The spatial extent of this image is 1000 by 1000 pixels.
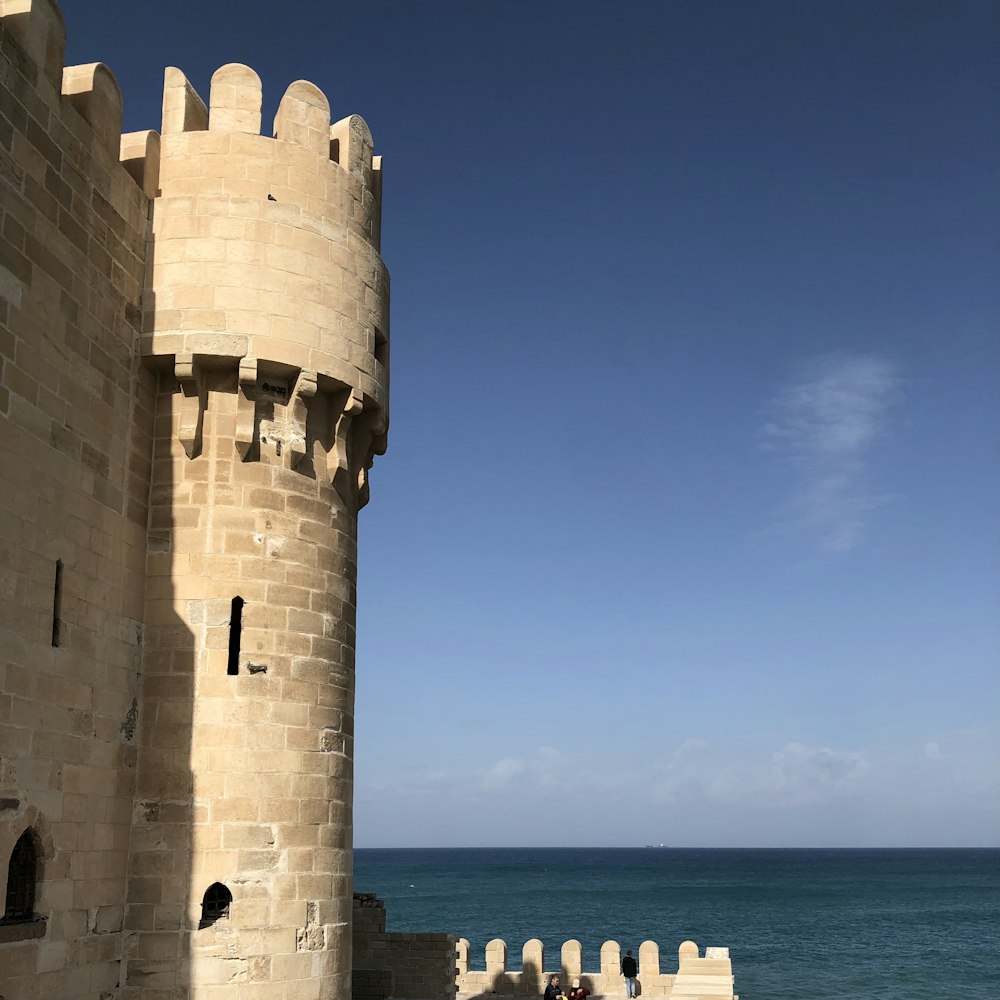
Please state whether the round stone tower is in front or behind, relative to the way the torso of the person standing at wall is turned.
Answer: behind

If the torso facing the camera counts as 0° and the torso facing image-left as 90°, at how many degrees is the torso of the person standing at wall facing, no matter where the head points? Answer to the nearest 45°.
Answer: approximately 180°

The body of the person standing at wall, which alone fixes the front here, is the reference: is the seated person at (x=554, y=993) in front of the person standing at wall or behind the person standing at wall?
behind

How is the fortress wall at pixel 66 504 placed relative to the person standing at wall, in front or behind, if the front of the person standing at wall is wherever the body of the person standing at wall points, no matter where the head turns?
behind
